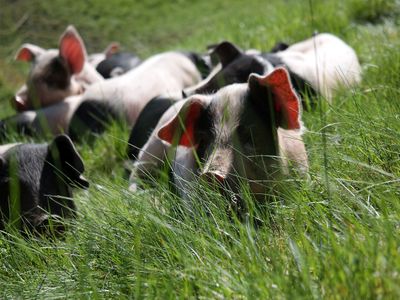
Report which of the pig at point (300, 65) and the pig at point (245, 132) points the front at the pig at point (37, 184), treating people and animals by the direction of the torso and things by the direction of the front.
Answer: the pig at point (300, 65)

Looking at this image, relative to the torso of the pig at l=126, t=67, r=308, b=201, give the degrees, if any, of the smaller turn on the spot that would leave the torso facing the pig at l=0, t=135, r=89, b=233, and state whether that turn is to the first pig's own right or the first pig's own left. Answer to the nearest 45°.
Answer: approximately 90° to the first pig's own right

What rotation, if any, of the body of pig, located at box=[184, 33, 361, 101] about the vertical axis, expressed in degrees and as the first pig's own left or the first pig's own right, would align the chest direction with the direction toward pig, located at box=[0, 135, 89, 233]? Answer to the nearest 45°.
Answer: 0° — it already faces it

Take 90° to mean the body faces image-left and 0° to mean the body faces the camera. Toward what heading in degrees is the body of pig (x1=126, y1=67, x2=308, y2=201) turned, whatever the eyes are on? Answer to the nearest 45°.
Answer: approximately 0°

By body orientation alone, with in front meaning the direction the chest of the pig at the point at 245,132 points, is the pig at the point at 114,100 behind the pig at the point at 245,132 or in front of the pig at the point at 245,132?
behind

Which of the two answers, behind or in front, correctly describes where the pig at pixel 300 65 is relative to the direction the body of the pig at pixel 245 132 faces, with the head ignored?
behind

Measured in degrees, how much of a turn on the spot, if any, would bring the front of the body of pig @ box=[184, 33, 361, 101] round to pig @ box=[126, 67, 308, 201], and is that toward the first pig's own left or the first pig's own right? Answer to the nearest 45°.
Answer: approximately 45° to the first pig's own left

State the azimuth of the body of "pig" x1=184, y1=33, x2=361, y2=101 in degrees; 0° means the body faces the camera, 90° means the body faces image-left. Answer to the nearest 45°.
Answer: approximately 45°
